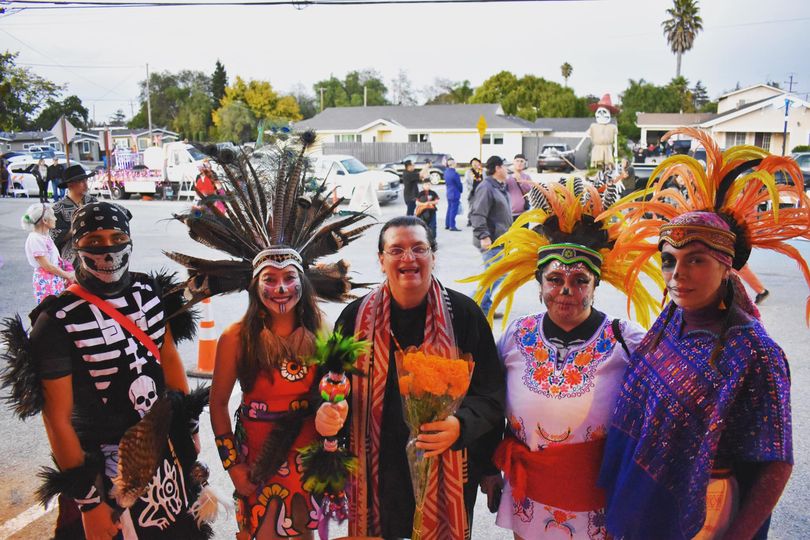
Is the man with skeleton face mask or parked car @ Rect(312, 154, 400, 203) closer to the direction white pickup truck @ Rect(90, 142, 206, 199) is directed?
the parked car

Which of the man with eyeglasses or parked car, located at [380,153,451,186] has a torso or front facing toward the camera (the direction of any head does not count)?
the man with eyeglasses

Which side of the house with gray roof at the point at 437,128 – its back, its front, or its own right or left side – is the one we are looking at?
front

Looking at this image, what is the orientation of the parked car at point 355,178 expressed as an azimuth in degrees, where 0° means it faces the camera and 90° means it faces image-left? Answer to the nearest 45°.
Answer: approximately 315°

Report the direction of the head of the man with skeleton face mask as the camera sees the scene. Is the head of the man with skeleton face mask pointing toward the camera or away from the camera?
toward the camera

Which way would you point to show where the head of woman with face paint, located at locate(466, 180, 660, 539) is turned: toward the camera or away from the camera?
toward the camera

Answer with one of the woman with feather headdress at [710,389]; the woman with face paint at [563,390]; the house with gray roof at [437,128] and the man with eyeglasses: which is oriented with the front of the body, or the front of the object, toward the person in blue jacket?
the house with gray roof

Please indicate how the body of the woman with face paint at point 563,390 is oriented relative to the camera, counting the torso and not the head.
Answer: toward the camera

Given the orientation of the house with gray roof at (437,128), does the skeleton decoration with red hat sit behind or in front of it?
in front

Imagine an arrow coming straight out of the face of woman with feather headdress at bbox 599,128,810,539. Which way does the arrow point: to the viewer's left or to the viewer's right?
to the viewer's left
